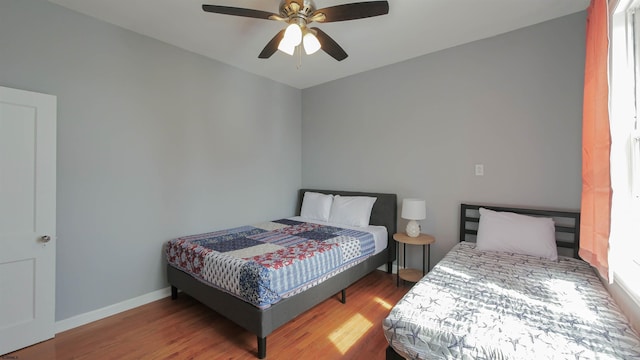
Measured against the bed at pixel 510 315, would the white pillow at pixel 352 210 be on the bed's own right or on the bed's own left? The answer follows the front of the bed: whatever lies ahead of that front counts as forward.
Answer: on the bed's own right

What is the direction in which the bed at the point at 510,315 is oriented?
toward the camera

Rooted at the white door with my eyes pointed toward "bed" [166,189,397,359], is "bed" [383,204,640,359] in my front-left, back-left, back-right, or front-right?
front-right

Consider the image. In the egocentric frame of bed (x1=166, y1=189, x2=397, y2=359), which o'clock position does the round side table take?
The round side table is roughly at 7 o'clock from the bed.

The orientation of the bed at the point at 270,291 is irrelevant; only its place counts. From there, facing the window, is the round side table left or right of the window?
left

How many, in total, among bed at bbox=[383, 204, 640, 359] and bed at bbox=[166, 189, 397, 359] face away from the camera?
0

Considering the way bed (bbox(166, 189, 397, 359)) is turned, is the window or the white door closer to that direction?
the white door

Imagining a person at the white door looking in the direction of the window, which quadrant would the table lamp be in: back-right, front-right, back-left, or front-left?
front-left

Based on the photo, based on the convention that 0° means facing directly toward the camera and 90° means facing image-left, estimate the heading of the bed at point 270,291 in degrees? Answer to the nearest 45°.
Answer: approximately 45°

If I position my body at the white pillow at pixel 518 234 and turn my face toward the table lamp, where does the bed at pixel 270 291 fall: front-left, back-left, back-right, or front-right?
front-left

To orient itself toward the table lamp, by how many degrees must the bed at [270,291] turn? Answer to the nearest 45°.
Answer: approximately 135° to its left

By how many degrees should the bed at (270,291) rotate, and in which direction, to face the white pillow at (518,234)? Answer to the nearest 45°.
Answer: approximately 135° to its left
